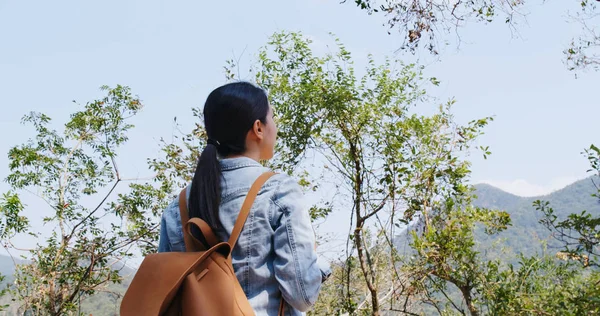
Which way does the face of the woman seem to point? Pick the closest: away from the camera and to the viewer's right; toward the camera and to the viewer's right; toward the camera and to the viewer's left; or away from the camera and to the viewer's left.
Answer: away from the camera and to the viewer's right

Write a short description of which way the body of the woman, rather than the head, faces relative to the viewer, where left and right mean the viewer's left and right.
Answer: facing away from the viewer and to the right of the viewer
